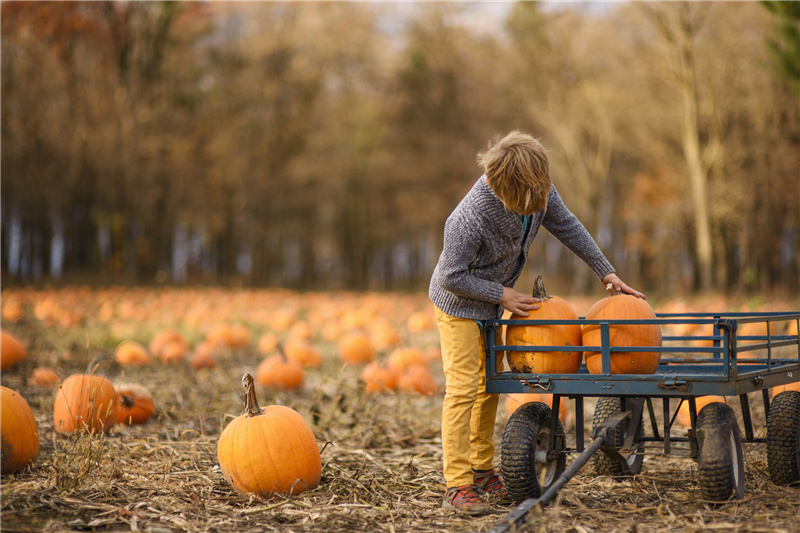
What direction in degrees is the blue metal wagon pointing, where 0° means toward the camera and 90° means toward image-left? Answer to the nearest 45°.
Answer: approximately 45°

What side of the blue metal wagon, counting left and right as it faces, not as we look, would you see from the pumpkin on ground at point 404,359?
right

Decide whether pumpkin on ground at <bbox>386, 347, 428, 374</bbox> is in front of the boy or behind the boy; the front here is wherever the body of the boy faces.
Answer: behind

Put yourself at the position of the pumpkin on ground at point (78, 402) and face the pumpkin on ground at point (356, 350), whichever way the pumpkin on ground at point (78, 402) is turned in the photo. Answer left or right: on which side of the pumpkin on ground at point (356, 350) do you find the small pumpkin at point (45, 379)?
left

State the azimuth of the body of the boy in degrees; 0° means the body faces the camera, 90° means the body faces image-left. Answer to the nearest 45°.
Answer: approximately 315°

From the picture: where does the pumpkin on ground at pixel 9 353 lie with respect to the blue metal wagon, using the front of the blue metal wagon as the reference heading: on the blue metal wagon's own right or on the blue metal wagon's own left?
on the blue metal wagon's own right

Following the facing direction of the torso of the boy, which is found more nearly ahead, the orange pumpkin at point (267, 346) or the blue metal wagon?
the blue metal wagon

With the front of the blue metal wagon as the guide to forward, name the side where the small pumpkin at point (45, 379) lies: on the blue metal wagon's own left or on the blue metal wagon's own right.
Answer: on the blue metal wagon's own right

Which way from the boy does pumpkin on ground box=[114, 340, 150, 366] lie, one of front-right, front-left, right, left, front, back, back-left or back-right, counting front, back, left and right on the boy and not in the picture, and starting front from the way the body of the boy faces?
back

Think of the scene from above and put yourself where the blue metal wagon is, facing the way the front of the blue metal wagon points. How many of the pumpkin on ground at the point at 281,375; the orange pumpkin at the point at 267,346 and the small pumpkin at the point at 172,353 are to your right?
3
